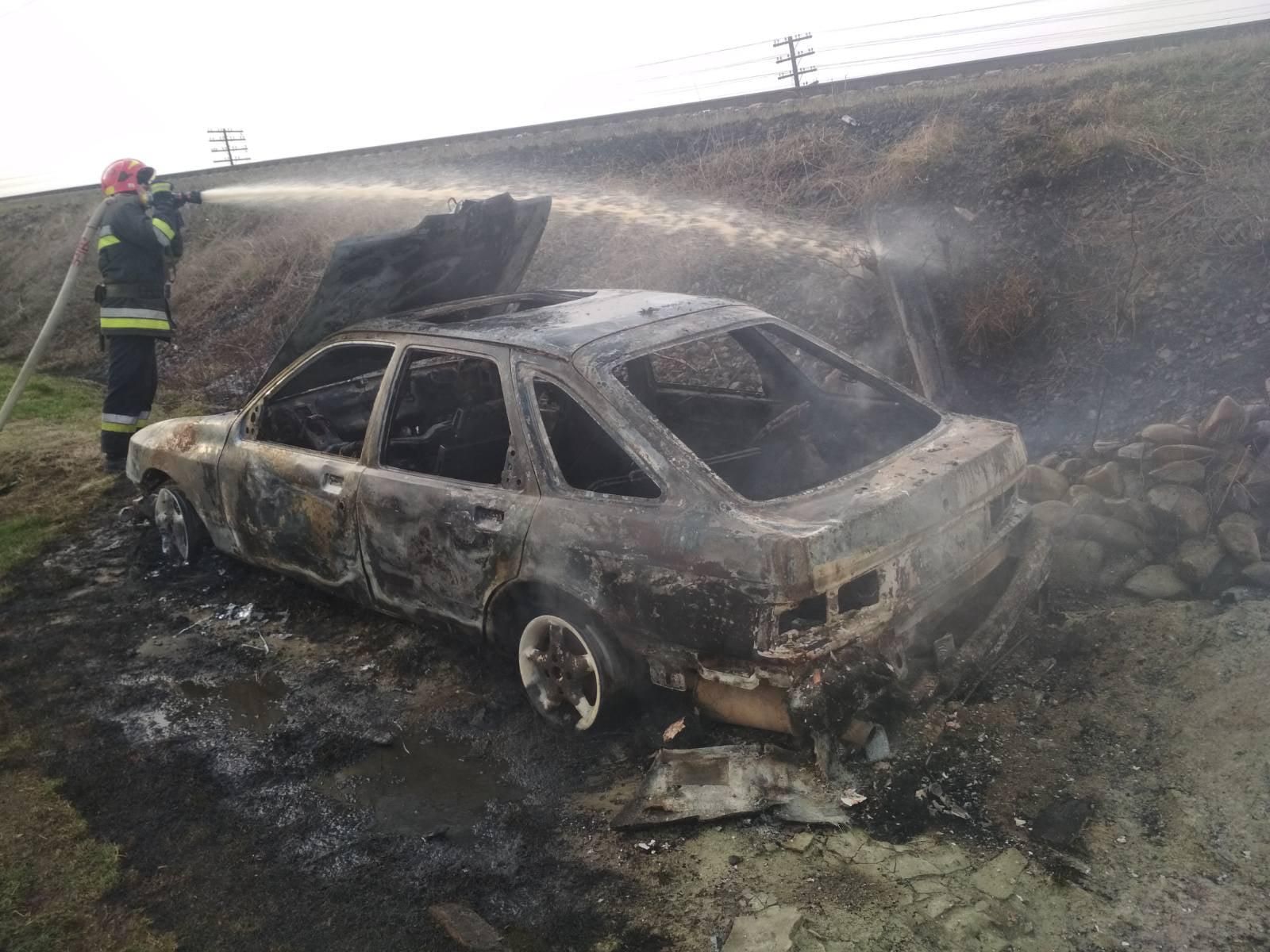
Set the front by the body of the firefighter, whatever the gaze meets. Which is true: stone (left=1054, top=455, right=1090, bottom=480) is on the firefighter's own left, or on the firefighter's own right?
on the firefighter's own right

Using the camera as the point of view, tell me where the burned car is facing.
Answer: facing away from the viewer and to the left of the viewer

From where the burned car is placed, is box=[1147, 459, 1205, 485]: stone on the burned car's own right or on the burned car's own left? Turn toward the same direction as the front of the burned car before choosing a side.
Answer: on the burned car's own right

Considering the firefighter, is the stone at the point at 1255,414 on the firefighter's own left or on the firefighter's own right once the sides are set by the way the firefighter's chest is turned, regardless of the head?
on the firefighter's own right

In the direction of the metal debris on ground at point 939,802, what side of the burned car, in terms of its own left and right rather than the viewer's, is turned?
back

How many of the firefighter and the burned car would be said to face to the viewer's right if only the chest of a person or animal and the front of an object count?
1

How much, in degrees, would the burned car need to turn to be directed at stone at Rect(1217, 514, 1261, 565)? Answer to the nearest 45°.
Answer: approximately 135° to its right

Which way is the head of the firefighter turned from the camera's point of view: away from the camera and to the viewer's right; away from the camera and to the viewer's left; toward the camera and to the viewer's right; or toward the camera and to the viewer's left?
away from the camera and to the viewer's right

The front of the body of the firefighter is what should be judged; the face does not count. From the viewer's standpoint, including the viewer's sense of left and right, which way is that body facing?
facing to the right of the viewer

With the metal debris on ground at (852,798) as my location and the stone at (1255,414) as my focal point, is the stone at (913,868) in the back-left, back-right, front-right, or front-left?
back-right
